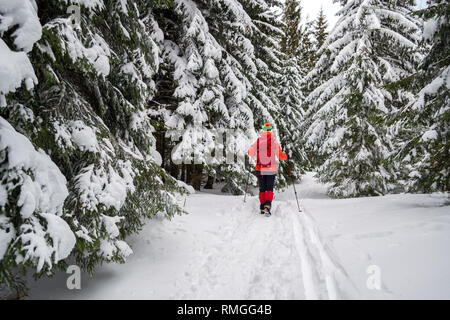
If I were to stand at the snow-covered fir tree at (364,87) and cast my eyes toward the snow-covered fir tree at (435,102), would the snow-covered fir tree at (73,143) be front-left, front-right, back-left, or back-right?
front-right

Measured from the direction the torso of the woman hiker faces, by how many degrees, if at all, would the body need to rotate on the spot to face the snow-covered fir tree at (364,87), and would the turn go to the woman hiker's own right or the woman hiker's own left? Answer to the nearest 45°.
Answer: approximately 45° to the woman hiker's own right

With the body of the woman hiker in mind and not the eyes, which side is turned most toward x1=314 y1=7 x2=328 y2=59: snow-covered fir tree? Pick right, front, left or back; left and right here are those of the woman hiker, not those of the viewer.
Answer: front

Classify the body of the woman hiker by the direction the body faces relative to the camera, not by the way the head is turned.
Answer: away from the camera

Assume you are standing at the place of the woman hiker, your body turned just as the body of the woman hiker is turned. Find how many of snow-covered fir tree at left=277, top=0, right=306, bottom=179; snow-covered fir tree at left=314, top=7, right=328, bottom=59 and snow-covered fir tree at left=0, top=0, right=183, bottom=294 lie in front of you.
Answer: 2

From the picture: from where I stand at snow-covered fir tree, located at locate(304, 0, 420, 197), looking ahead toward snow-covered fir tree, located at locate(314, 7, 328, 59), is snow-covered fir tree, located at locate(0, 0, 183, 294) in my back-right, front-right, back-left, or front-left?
back-left

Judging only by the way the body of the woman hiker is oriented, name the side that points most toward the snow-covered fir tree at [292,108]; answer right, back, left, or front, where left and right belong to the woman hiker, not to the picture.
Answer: front

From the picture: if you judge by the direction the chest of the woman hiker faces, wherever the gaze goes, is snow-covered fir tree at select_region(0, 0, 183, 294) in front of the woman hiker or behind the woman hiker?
behind

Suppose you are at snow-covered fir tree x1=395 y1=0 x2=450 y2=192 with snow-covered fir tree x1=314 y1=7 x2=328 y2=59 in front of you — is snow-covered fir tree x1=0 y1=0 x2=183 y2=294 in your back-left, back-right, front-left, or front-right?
back-left
